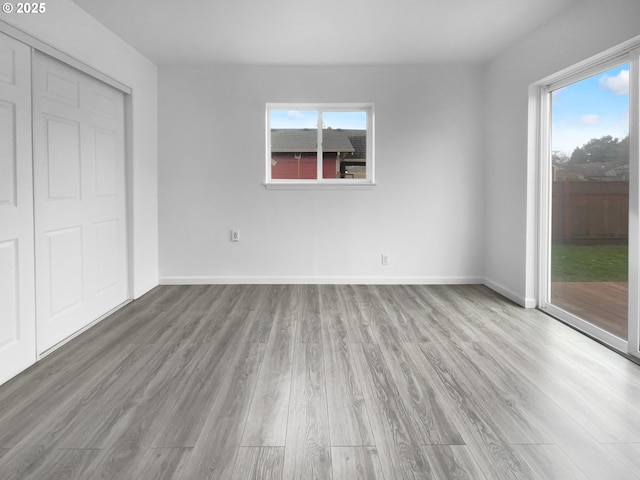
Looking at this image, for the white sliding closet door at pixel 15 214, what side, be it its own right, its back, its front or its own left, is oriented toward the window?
left

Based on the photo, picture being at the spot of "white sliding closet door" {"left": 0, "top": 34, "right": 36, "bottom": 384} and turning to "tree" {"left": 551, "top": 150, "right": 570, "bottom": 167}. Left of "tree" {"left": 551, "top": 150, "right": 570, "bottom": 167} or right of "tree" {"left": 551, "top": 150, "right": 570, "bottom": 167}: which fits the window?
left
